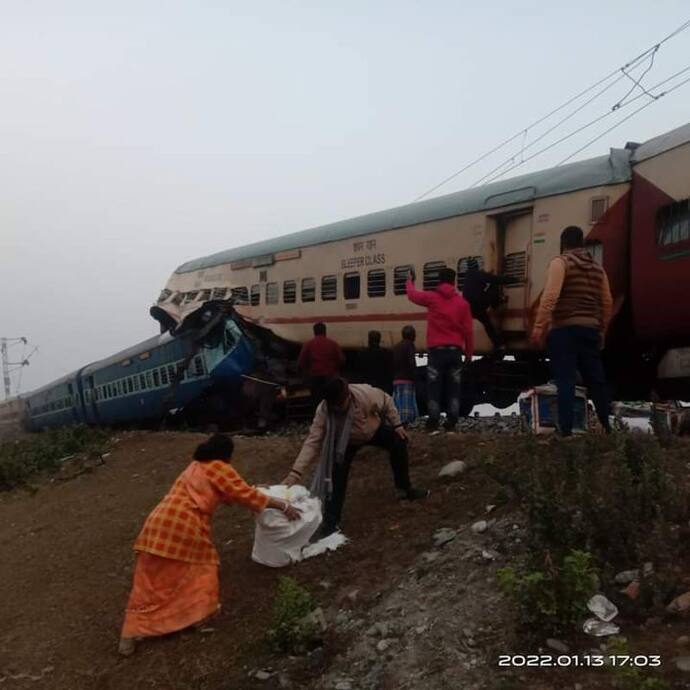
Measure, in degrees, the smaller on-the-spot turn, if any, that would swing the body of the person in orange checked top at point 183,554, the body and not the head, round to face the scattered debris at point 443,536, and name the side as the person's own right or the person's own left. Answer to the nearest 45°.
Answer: approximately 45° to the person's own right

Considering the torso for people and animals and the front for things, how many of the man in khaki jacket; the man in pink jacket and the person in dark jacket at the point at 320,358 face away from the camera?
2

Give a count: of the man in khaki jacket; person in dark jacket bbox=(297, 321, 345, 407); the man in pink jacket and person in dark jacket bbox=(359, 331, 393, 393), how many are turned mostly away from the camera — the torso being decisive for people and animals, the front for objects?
3

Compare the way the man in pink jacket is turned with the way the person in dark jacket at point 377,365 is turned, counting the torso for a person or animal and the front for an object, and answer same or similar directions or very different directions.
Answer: same or similar directions

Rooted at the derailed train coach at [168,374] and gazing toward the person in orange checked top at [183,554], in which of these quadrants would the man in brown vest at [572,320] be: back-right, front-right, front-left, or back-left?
front-left

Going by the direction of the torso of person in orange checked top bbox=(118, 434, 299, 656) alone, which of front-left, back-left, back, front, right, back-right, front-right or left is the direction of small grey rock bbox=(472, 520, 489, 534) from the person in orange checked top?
front-right

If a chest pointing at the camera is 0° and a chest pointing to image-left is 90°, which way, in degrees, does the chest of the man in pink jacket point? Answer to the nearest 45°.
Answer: approximately 180°

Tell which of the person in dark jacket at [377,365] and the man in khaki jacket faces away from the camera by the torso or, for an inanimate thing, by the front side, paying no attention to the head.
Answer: the person in dark jacket

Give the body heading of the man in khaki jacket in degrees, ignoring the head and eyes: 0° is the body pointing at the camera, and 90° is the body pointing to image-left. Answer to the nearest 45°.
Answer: approximately 45°

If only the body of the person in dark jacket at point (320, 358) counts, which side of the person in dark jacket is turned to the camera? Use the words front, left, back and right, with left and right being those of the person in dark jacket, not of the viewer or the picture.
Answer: back

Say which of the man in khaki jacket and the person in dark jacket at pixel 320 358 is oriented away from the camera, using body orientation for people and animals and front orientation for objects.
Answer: the person in dark jacket

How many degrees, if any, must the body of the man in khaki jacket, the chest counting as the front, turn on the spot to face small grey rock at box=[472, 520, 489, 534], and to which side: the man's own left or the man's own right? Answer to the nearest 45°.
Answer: approximately 90° to the man's own left

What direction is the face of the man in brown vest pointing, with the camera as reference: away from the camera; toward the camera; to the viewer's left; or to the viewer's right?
away from the camera

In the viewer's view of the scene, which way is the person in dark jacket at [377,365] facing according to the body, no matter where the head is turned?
away from the camera

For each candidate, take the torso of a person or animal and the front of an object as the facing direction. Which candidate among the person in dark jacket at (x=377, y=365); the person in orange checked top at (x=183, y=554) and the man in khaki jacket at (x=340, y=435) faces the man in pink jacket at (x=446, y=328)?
the person in orange checked top

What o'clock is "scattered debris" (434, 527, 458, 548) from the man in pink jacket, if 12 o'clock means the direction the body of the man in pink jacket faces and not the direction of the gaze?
The scattered debris is roughly at 6 o'clock from the man in pink jacket.
